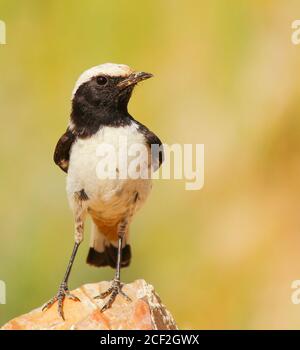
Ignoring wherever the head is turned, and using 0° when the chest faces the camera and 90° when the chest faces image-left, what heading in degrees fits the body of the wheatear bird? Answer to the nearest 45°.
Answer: approximately 0°
